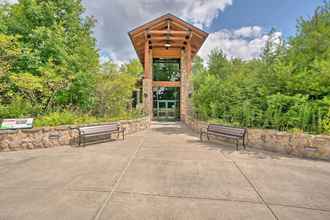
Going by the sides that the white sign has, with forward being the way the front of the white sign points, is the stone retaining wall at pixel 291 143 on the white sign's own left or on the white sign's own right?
on the white sign's own left

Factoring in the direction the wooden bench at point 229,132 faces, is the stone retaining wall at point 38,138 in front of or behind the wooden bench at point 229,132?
in front

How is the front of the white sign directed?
toward the camera

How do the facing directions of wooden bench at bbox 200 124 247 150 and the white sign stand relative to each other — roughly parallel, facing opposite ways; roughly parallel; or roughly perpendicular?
roughly perpendicular

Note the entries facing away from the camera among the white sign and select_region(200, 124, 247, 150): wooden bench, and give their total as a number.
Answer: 0

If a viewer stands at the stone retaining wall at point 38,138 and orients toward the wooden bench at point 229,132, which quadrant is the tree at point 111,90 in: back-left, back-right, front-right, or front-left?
front-left

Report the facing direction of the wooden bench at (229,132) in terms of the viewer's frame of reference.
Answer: facing the viewer and to the left of the viewer

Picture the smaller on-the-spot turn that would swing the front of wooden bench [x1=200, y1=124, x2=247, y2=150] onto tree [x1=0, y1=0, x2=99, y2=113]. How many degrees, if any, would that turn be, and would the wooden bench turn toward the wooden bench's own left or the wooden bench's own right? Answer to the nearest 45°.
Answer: approximately 45° to the wooden bench's own right

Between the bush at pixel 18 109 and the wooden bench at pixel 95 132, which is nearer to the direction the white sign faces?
the wooden bench

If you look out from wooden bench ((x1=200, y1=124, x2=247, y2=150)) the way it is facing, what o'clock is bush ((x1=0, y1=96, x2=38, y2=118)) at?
The bush is roughly at 1 o'clock from the wooden bench.

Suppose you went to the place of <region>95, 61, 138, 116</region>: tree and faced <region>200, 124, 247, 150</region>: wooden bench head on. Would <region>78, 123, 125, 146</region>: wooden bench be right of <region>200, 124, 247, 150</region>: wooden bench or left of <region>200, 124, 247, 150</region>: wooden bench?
right
